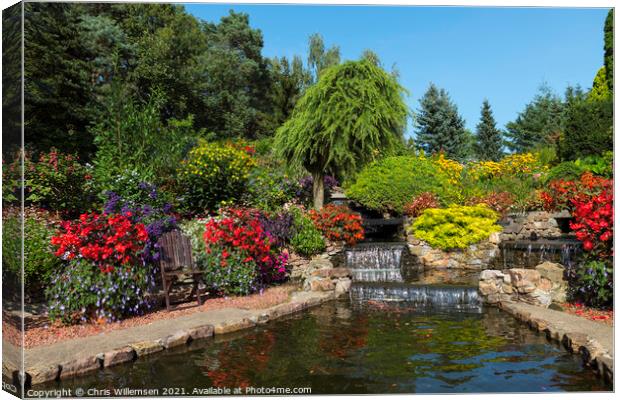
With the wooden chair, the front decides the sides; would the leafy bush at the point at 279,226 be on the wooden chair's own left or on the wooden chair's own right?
on the wooden chair's own left

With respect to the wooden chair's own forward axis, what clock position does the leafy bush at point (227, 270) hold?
The leafy bush is roughly at 10 o'clock from the wooden chair.

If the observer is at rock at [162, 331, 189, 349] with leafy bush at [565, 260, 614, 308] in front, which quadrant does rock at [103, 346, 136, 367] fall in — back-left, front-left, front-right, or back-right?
back-right

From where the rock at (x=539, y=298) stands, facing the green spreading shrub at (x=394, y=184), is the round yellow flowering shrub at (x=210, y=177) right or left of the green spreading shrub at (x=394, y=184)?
left

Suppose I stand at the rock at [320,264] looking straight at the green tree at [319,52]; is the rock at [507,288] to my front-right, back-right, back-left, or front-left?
back-right

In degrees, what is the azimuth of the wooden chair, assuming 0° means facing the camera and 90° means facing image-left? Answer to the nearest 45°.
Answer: approximately 315°

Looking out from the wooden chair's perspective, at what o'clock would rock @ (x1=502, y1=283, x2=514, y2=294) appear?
The rock is roughly at 11 o'clock from the wooden chair.

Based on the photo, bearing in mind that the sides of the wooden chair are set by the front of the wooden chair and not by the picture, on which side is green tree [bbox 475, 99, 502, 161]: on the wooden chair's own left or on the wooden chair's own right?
on the wooden chair's own left

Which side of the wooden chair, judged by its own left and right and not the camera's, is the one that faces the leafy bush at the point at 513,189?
left

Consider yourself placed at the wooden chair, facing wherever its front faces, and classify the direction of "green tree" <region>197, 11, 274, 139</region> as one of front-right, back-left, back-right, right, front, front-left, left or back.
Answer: back-left
